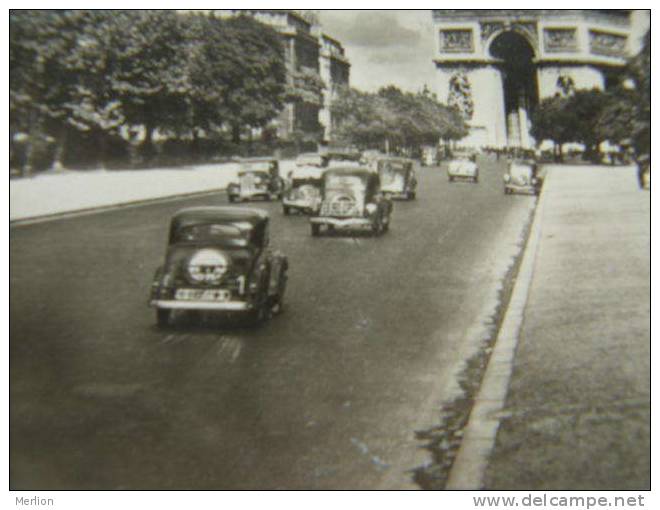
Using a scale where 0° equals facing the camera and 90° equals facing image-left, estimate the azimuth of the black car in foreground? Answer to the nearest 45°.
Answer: approximately 180°

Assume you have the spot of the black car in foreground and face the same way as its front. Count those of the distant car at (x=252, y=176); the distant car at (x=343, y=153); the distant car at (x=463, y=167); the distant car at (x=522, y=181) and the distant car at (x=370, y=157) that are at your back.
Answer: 0

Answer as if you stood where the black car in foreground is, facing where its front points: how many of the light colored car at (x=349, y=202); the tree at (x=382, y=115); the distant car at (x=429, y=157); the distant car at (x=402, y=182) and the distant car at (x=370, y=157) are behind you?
0

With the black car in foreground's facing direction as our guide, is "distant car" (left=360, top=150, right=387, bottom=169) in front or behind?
in front

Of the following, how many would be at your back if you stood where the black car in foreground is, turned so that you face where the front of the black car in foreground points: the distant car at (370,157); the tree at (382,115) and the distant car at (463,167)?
0

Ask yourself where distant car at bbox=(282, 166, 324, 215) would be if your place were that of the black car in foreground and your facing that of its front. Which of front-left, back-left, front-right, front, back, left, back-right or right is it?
front

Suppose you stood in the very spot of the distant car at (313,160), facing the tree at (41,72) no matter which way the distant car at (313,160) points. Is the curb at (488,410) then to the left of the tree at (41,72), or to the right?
left

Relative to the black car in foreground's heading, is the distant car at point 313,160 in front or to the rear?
in front

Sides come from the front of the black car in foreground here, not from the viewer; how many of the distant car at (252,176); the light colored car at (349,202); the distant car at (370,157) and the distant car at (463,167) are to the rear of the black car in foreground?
0

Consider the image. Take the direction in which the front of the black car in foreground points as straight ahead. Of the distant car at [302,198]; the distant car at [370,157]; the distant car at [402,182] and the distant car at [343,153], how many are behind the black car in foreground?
0

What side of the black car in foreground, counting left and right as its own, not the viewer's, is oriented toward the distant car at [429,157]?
front

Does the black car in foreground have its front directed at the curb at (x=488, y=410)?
no

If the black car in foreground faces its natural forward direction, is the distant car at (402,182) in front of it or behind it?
in front

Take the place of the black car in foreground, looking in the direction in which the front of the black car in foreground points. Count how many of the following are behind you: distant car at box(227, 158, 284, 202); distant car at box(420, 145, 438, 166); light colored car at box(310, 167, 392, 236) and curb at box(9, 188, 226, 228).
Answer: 0

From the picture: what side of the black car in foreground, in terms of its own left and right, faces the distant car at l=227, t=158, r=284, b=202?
front
